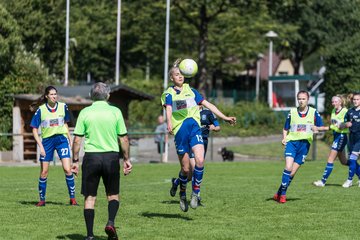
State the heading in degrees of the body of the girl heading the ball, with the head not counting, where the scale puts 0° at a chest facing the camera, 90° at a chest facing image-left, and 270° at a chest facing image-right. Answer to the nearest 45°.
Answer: approximately 0°

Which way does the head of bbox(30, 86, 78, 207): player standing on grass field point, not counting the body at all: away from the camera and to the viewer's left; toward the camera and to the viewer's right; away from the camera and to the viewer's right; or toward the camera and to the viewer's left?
toward the camera and to the viewer's right

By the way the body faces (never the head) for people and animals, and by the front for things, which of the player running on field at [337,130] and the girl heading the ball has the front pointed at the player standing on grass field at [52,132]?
the player running on field

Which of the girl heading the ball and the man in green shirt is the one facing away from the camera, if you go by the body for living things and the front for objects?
the man in green shirt

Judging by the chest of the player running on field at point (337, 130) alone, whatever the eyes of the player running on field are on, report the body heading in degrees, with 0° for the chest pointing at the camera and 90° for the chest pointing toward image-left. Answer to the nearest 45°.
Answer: approximately 45°

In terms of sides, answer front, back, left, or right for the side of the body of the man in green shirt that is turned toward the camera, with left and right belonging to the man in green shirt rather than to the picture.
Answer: back

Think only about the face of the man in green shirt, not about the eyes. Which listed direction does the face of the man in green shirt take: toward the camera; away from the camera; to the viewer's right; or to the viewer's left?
away from the camera

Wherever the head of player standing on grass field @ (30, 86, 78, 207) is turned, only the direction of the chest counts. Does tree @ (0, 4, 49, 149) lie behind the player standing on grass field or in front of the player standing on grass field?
behind

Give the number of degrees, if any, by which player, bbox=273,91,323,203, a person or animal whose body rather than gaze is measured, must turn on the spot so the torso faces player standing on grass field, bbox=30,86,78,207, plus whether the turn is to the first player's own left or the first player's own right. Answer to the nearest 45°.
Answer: approximately 90° to the first player's own right
